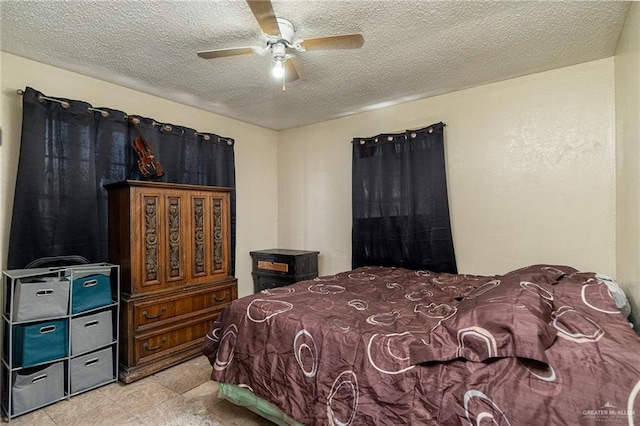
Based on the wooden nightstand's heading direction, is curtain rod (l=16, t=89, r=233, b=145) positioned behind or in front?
in front

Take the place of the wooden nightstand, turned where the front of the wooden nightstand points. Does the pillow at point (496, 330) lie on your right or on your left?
on your left

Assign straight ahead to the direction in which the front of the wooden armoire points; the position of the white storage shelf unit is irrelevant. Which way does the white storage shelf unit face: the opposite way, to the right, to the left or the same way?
the same way

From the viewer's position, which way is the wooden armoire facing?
facing the viewer and to the right of the viewer

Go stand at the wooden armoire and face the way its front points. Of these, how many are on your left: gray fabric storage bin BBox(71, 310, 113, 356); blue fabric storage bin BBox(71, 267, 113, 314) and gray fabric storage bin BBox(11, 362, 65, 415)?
0

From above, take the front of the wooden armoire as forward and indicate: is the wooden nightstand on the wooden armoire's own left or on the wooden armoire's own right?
on the wooden armoire's own left

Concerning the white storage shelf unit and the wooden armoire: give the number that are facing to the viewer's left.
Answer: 0

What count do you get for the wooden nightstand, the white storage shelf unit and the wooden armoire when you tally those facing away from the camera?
0

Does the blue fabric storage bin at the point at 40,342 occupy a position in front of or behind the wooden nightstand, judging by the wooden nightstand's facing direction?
in front
